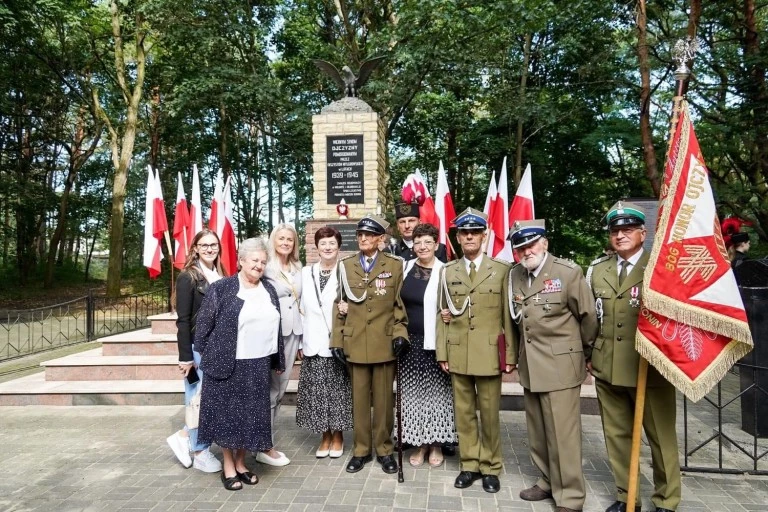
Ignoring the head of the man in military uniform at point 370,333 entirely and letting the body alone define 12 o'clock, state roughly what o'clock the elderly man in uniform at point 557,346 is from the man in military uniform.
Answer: The elderly man in uniform is roughly at 10 o'clock from the man in military uniform.

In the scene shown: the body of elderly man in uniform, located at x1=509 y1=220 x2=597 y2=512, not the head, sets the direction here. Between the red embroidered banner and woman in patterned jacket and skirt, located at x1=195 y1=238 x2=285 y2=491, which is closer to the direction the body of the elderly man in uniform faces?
the woman in patterned jacket and skirt

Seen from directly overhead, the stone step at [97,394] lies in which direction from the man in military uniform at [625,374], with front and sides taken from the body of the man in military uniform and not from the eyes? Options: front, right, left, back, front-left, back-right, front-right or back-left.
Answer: right

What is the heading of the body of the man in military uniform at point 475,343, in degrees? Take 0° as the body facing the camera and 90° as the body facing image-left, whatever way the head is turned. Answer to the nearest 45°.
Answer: approximately 0°

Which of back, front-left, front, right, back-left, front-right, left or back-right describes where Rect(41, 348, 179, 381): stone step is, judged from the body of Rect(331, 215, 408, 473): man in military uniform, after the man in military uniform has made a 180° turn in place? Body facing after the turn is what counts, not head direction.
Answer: front-left

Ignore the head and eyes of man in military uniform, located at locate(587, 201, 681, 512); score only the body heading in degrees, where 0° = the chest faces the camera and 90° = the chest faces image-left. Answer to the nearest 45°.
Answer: approximately 0°

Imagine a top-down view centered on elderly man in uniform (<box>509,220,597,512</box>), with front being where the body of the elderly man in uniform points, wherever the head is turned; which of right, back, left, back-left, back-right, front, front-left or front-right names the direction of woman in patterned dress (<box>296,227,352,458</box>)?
front-right

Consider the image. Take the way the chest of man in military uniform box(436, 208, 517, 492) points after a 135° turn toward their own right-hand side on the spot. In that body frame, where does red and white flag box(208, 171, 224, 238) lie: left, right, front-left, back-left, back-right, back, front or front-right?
front
